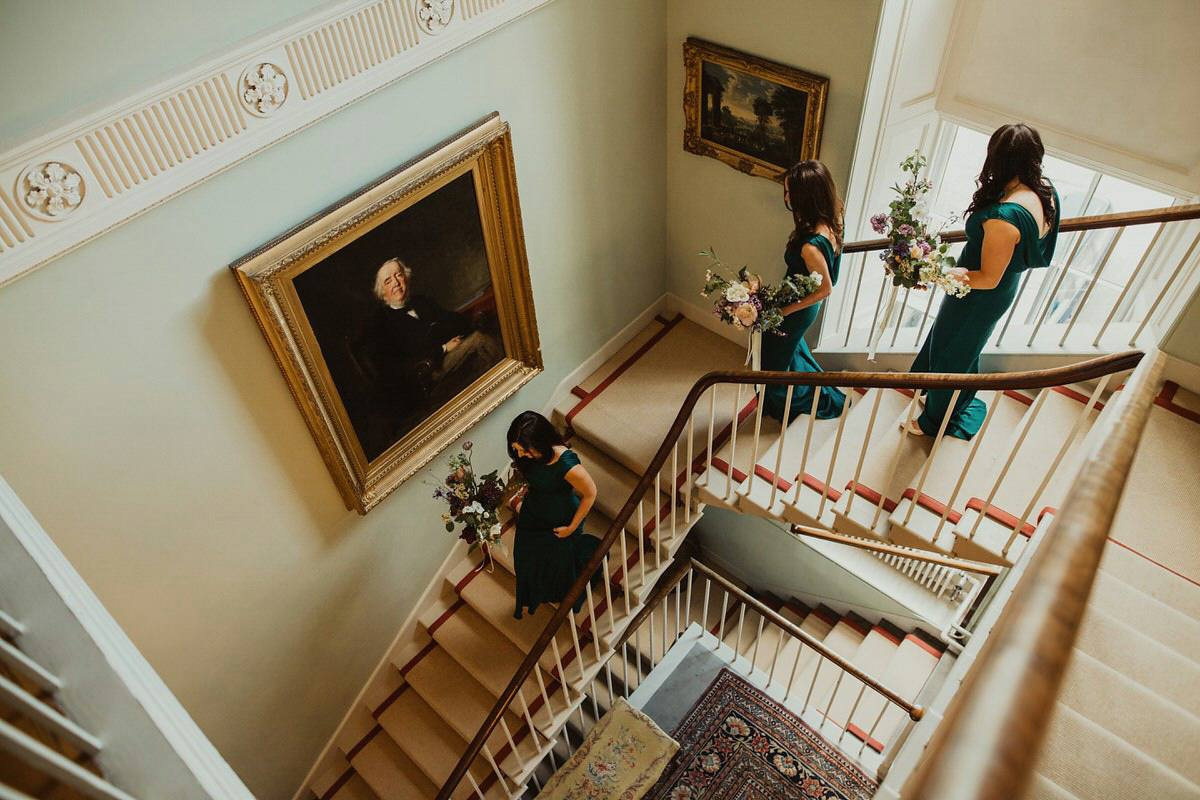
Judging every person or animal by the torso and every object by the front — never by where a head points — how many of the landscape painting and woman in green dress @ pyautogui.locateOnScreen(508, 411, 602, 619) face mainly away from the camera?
0

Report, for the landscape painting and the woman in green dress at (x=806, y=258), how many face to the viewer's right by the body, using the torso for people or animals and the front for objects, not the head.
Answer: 0

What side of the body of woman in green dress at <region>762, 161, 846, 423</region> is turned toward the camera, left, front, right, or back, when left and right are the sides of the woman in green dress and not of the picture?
left

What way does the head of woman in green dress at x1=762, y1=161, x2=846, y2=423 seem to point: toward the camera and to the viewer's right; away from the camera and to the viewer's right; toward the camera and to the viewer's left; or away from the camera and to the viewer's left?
away from the camera and to the viewer's left

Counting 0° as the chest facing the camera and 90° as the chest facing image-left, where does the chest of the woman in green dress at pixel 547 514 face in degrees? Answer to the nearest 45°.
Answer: approximately 45°

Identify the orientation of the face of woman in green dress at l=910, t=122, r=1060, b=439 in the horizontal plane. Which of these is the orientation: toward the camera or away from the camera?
away from the camera
